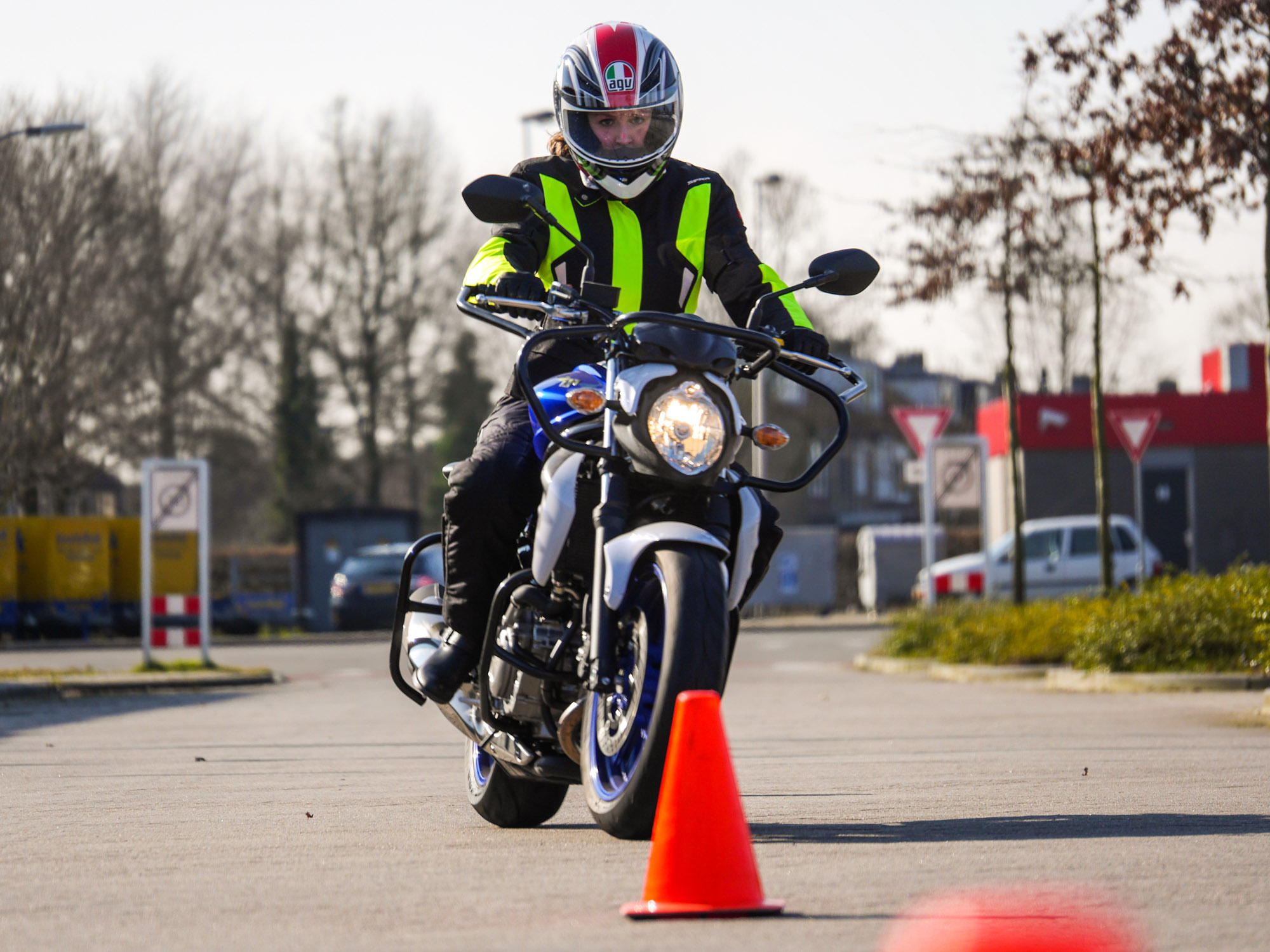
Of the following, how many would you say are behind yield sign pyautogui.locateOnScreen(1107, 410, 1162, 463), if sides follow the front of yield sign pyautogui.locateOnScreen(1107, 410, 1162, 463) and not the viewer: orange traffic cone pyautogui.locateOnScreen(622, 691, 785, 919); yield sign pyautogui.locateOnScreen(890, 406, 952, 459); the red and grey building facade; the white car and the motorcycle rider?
2

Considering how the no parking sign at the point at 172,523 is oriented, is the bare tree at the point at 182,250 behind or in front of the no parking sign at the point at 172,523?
behind

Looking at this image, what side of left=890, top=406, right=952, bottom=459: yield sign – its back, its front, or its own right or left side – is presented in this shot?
front

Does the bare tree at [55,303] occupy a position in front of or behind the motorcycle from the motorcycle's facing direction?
behind

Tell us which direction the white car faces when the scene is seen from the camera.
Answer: facing to the left of the viewer

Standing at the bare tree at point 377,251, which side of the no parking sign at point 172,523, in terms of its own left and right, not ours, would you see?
back

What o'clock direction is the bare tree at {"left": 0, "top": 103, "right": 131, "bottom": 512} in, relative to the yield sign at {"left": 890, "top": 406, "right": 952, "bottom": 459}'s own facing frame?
The bare tree is roughly at 4 o'clock from the yield sign.

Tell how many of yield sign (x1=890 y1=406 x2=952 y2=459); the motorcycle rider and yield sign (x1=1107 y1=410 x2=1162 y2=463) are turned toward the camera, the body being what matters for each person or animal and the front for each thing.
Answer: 3

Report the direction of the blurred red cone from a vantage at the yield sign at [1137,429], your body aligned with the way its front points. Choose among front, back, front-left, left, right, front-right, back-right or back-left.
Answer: front

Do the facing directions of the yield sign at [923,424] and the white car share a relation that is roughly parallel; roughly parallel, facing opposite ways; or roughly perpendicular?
roughly perpendicular

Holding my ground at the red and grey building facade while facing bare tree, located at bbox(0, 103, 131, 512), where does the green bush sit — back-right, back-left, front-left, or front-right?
front-left

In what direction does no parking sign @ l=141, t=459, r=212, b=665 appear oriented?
toward the camera

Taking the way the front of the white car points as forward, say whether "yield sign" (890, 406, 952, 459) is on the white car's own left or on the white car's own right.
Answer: on the white car's own left
